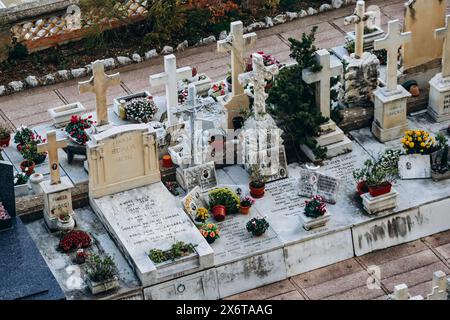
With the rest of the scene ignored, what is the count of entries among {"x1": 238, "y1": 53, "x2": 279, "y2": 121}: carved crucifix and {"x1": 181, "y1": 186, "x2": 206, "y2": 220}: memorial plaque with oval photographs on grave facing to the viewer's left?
0

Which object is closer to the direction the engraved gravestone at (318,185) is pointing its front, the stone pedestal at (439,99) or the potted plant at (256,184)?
the potted plant

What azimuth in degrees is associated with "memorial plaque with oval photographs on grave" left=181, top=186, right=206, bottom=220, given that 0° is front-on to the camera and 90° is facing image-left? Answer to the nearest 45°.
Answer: approximately 315°

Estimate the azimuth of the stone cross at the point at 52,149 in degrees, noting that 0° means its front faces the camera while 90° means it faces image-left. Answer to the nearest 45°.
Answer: approximately 0°

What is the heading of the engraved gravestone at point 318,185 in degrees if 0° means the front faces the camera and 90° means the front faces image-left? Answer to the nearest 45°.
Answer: approximately 45°

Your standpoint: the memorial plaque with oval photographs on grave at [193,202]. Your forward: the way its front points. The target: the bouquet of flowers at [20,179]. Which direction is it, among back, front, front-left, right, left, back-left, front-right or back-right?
back-right

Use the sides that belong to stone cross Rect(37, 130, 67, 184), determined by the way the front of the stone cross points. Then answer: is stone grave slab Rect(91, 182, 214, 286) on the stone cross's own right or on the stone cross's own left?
on the stone cross's own left

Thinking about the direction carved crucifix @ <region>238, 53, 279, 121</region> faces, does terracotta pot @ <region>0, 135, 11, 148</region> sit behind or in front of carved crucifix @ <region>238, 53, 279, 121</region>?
behind

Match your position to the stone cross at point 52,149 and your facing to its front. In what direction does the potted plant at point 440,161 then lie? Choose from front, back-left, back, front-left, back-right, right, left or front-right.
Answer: left

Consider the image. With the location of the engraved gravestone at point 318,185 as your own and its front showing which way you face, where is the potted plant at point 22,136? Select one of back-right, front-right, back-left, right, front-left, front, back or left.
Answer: front-right

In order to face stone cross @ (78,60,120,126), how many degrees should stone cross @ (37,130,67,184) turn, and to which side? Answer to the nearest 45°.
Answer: approximately 135° to its left
